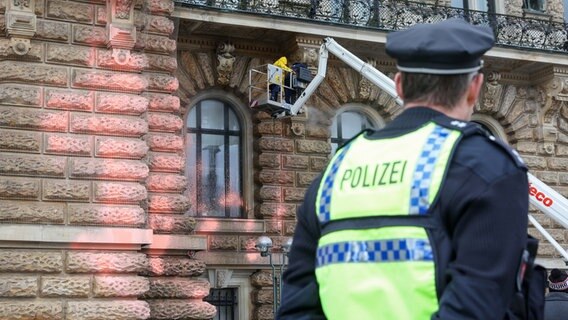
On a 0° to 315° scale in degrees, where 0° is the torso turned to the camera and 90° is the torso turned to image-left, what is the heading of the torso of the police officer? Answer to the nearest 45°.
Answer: approximately 225°

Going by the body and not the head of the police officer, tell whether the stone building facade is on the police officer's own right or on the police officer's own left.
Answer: on the police officer's own left

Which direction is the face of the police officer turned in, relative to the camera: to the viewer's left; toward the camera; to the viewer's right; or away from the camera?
away from the camera
